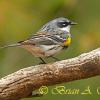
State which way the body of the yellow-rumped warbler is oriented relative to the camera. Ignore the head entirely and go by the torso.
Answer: to the viewer's right
